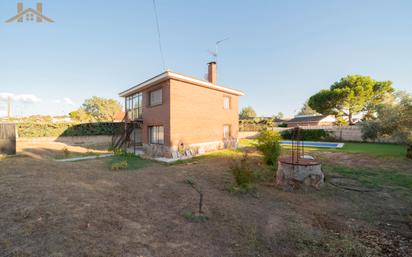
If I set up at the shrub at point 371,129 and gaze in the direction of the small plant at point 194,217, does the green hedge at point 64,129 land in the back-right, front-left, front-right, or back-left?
front-right

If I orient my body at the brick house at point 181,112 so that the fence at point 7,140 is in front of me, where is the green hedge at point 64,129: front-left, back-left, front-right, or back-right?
front-right
